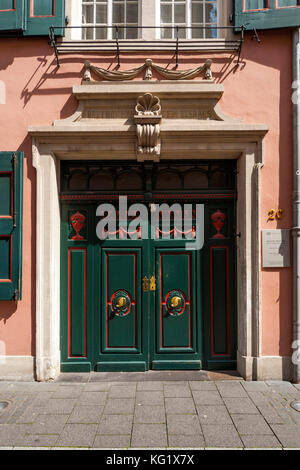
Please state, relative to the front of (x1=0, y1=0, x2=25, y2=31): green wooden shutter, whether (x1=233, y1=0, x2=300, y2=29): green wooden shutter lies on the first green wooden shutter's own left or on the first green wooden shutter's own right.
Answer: on the first green wooden shutter's own left

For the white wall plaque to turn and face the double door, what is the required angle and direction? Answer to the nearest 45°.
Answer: approximately 90° to its right

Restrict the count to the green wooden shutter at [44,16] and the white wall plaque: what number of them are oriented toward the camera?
2

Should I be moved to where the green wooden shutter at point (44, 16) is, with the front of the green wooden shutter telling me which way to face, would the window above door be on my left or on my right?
on my left

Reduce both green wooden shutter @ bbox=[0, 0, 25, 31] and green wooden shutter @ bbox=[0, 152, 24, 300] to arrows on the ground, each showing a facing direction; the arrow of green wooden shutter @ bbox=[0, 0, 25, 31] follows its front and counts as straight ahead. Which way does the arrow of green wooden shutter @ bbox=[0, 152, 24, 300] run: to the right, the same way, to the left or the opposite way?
the same way

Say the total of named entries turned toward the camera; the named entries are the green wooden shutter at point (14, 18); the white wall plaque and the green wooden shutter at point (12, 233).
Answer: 3

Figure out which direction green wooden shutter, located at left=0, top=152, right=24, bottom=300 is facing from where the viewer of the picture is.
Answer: facing the viewer

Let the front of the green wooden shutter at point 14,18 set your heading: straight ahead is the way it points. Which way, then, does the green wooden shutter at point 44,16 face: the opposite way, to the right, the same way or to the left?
the same way

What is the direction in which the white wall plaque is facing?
toward the camera

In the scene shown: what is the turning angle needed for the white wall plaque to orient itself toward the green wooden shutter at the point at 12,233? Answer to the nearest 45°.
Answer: approximately 90° to its right

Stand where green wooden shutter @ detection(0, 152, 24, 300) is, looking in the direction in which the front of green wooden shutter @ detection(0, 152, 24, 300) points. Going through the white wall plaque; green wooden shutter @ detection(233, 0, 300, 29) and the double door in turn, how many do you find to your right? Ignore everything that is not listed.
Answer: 0

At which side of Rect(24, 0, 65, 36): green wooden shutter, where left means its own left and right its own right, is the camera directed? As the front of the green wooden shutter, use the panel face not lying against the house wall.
front

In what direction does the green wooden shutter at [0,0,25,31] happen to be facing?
toward the camera

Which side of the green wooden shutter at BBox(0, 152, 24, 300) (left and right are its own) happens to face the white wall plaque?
left
